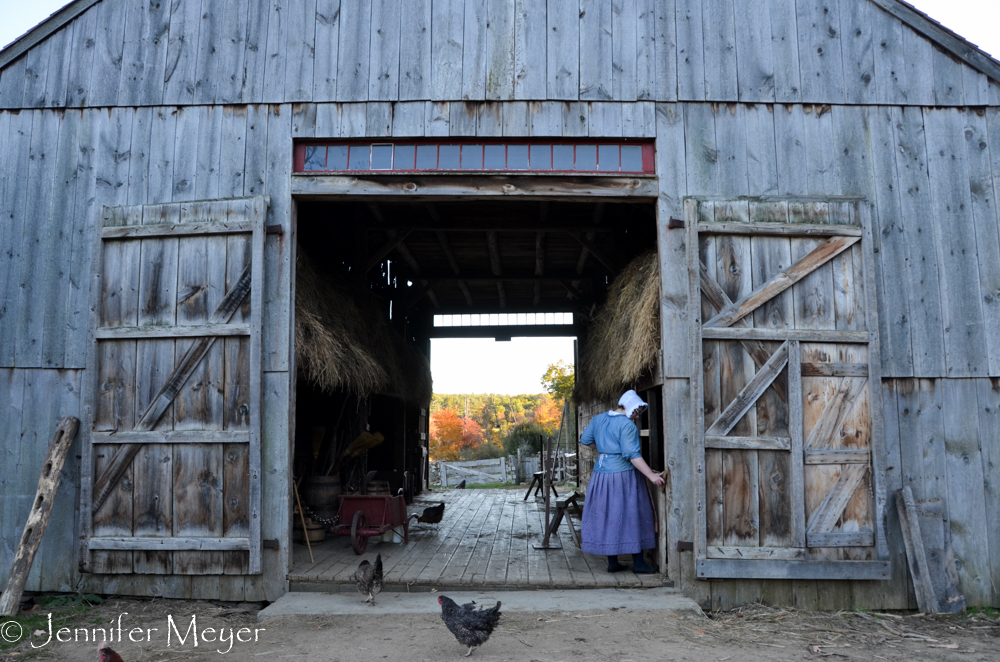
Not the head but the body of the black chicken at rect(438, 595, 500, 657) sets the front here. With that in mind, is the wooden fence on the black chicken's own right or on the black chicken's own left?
on the black chicken's own right

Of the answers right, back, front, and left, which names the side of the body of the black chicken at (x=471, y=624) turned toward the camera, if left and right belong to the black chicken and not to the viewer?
left

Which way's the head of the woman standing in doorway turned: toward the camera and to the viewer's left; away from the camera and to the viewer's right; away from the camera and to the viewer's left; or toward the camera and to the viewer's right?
away from the camera and to the viewer's right

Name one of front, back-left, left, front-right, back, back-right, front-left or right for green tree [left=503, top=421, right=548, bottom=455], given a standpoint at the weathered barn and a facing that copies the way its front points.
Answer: back

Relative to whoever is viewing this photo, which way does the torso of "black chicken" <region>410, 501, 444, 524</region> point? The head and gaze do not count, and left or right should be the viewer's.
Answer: facing to the left of the viewer

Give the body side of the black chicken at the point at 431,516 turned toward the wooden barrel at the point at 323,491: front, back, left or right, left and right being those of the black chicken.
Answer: front

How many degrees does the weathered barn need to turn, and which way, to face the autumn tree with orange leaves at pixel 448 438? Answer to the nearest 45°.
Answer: approximately 180°

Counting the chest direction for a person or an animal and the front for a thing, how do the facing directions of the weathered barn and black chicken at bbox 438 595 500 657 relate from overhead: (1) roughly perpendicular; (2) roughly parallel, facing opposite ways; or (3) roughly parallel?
roughly perpendicular

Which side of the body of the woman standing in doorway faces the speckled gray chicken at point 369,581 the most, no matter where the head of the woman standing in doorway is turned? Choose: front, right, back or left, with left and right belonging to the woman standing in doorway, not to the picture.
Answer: back

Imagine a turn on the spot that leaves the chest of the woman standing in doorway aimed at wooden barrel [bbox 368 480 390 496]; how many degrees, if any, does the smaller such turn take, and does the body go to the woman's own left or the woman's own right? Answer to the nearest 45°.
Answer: approximately 90° to the woman's own left

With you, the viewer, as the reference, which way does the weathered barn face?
facing the viewer

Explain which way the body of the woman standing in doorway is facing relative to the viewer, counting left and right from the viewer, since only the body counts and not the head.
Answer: facing away from the viewer and to the right of the viewer
